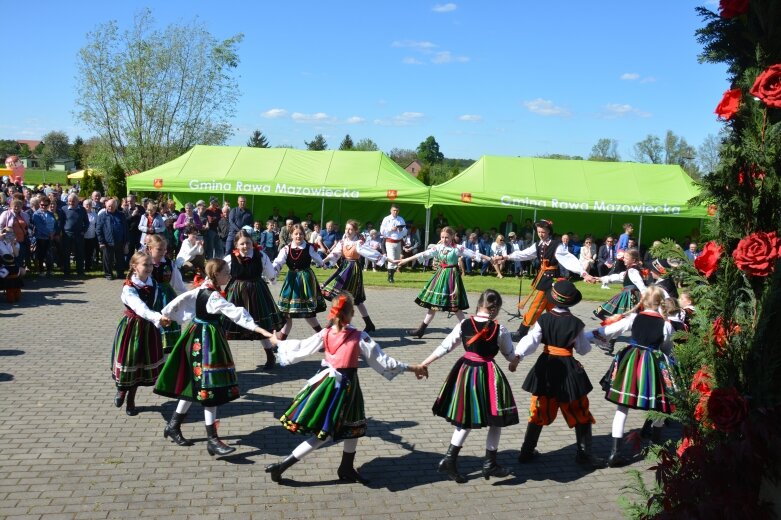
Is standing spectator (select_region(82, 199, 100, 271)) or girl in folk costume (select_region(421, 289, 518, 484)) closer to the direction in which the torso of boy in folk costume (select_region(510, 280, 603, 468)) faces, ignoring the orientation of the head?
the standing spectator

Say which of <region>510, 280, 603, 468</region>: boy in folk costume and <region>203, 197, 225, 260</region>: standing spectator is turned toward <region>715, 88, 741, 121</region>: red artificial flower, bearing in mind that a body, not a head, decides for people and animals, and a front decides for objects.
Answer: the standing spectator

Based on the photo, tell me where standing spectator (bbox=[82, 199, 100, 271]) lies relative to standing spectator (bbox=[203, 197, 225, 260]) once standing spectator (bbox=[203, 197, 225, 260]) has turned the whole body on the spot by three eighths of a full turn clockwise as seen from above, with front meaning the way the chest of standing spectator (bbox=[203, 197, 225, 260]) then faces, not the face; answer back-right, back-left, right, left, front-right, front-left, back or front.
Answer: left

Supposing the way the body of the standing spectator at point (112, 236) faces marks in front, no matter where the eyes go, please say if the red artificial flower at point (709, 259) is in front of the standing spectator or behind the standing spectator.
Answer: in front

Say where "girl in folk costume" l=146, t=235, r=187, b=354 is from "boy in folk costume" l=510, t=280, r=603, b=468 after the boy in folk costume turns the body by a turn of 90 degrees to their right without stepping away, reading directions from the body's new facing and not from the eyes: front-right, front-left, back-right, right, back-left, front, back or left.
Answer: back

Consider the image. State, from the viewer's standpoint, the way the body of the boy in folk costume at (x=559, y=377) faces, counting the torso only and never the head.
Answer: away from the camera

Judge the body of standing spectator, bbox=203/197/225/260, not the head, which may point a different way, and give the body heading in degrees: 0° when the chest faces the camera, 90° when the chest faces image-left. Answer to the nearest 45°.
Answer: approximately 0°

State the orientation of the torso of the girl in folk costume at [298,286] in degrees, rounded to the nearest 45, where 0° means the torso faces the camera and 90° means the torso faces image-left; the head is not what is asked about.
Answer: approximately 0°

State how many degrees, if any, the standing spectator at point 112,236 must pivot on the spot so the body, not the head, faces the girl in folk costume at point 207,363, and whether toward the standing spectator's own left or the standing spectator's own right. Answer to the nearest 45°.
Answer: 0° — they already face them

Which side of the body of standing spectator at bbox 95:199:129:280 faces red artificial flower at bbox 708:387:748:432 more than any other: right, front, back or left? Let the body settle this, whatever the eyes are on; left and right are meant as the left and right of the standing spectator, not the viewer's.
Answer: front

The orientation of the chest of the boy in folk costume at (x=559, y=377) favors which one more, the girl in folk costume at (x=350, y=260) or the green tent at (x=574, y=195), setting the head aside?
the green tent
